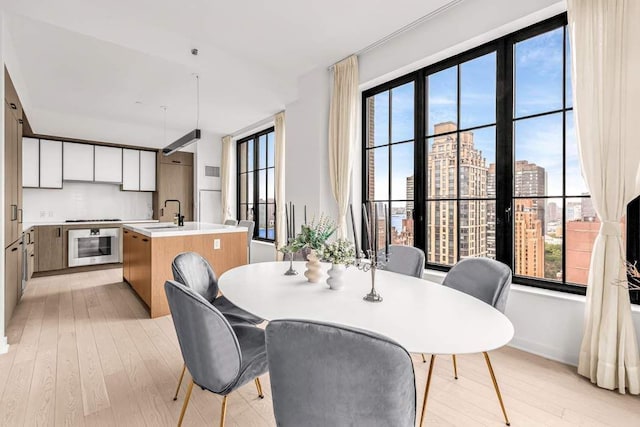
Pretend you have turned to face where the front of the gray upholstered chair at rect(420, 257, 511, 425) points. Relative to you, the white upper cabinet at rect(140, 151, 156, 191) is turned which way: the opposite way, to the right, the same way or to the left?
to the left

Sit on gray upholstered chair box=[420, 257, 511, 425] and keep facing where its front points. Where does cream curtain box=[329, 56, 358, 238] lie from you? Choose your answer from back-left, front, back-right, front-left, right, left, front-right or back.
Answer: right

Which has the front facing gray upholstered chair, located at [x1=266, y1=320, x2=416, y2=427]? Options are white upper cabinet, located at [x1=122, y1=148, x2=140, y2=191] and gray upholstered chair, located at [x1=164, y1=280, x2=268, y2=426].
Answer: the white upper cabinet

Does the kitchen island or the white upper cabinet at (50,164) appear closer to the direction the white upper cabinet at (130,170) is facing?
the kitchen island

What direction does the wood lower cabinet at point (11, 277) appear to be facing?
to the viewer's right

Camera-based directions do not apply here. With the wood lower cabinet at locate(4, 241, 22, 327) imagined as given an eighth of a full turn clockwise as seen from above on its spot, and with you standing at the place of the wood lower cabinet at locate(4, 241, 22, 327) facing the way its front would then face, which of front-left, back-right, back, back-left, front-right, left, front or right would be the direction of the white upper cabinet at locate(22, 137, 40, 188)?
back-left

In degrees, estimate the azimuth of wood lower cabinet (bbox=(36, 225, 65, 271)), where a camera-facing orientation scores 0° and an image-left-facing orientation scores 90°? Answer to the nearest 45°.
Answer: approximately 0°

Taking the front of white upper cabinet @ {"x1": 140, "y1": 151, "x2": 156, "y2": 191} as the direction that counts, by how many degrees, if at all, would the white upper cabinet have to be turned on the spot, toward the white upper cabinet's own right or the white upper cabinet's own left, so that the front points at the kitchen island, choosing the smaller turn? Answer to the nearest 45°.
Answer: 0° — it already faces it
